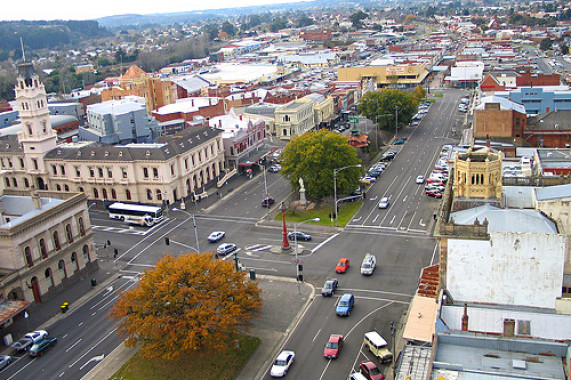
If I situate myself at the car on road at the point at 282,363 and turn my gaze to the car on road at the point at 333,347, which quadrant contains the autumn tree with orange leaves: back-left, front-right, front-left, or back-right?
back-left

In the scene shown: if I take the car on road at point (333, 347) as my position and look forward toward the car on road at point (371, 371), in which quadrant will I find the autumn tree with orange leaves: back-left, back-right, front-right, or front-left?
back-right

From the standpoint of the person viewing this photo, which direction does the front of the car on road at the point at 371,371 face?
facing the viewer and to the right of the viewer

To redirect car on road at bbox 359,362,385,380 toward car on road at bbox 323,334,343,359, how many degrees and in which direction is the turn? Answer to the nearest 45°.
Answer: approximately 180°

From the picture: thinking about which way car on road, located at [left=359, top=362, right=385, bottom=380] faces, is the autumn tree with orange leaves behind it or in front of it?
behind

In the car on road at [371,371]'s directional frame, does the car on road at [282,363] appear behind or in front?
behind
